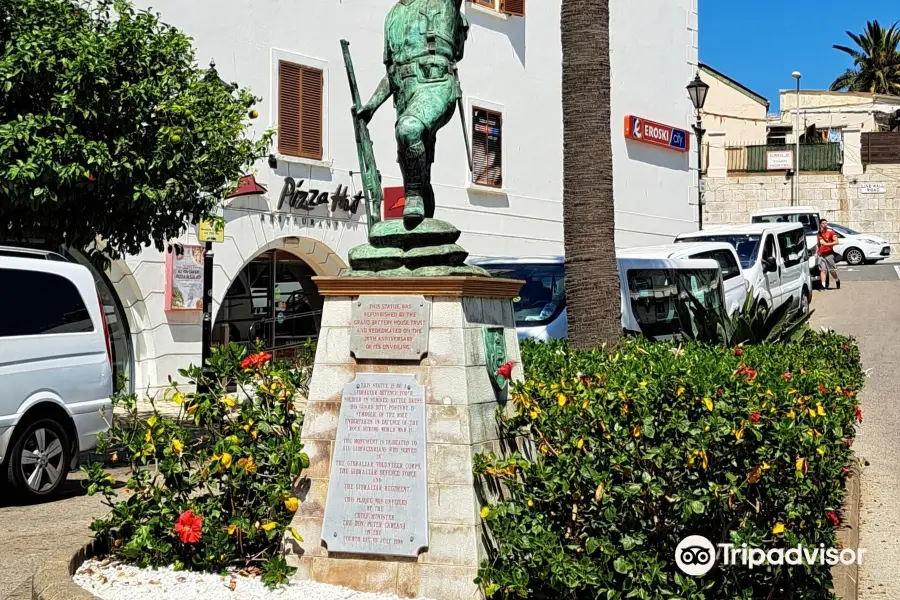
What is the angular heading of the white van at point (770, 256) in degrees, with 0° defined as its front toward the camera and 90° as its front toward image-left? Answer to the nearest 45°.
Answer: approximately 45°

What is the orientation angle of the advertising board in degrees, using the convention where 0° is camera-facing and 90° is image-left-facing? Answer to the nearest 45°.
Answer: approximately 0°

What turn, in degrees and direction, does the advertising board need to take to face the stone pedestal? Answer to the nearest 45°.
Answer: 0° — it already faces it

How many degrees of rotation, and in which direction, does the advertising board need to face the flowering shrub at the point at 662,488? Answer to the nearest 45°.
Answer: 0° — it already faces it

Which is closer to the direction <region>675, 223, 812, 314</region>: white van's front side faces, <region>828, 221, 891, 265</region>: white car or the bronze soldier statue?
the bronze soldier statue

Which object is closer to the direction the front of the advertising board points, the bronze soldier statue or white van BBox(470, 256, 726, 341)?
the bronze soldier statue

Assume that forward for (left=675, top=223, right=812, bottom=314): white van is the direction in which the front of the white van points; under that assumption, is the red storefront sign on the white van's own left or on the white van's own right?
on the white van's own right

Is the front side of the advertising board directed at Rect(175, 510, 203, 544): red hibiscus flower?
yes

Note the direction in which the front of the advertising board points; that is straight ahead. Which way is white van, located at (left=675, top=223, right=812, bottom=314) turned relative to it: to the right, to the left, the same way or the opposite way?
to the right
